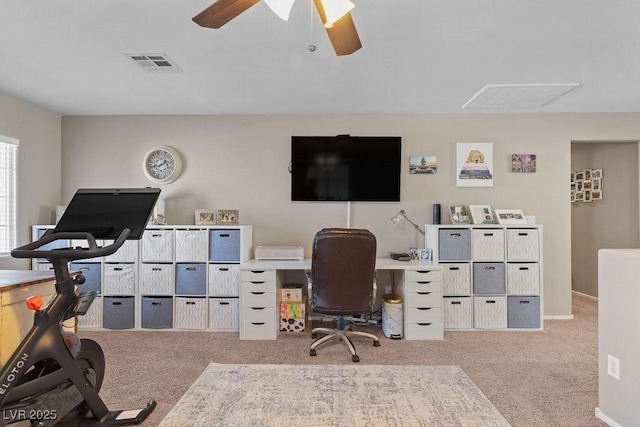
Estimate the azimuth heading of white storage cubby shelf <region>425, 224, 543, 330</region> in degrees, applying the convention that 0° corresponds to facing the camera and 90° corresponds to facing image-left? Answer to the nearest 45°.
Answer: approximately 0°

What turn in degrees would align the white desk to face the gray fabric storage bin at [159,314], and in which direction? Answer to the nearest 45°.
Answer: approximately 90° to its right

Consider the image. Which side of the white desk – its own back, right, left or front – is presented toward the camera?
front

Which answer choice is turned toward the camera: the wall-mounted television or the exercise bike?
the wall-mounted television

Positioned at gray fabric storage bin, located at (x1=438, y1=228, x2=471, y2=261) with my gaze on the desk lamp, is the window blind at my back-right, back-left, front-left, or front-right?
front-left

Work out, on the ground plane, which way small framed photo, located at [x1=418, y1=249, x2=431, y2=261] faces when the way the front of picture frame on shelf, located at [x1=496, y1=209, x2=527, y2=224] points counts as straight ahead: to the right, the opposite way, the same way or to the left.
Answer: the same way

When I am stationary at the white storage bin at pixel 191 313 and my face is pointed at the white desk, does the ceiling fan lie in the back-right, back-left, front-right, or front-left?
front-right

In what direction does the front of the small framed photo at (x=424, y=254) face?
toward the camera

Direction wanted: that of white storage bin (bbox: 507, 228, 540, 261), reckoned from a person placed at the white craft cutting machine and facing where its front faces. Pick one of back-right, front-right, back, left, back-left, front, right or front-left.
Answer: left

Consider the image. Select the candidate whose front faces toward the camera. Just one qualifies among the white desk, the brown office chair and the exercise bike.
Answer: the white desk

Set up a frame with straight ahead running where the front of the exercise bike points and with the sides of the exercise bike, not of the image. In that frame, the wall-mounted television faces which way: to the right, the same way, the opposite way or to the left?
the opposite way

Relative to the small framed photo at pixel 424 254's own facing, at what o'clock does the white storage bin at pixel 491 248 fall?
The white storage bin is roughly at 9 o'clock from the small framed photo.

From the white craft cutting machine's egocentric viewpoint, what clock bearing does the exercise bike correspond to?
The exercise bike is roughly at 1 o'clock from the white craft cutting machine.

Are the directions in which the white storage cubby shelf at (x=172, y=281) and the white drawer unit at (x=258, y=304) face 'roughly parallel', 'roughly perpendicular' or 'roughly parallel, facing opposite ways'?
roughly parallel

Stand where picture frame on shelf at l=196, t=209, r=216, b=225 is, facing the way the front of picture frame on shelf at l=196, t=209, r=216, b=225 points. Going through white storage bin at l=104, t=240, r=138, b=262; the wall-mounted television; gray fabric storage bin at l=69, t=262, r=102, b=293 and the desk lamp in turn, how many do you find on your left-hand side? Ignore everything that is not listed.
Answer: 2

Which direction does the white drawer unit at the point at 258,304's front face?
toward the camera

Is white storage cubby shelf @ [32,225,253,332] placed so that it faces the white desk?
no

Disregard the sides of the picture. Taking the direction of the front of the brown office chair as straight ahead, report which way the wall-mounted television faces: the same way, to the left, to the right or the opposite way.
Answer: the opposite way

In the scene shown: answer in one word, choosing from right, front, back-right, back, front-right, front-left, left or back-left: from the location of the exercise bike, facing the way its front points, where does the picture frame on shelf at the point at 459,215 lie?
front-right
